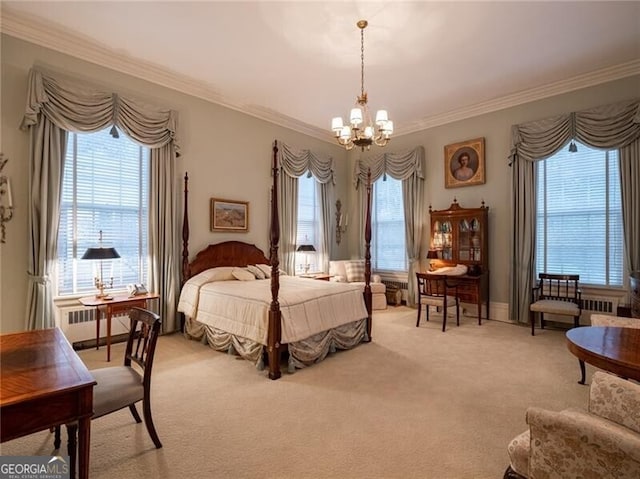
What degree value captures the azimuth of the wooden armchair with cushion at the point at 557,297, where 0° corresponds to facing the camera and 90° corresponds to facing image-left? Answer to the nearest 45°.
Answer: approximately 0°

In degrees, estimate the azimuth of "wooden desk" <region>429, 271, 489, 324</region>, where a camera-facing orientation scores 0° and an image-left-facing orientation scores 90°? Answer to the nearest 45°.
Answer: approximately 45°

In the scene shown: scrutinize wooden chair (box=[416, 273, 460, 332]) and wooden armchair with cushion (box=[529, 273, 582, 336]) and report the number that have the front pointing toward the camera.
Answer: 1

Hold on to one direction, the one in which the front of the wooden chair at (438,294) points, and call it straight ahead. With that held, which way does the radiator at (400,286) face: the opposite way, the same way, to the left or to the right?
the opposite way

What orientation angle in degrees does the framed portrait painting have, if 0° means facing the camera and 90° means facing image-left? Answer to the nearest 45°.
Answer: approximately 45°
